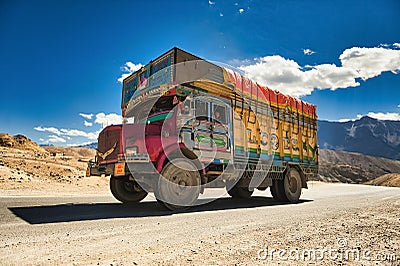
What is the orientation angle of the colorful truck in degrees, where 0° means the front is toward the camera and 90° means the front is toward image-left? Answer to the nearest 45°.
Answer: approximately 45°
